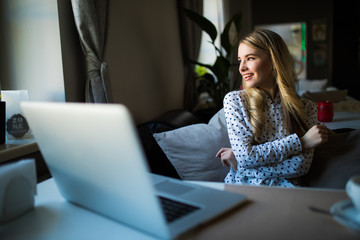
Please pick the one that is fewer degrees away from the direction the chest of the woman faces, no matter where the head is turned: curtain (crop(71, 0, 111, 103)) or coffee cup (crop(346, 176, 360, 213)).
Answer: the coffee cup

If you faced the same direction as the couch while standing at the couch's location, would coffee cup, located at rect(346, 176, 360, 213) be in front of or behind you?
in front

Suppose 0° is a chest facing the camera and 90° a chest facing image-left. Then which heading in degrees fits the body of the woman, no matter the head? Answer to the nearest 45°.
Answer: approximately 0°

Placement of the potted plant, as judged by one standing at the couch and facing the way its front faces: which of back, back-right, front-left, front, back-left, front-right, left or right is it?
back

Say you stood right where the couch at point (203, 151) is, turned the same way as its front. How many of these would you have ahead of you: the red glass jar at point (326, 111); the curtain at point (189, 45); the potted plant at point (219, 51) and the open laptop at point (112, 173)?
1

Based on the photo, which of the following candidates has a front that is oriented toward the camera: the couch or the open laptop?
the couch

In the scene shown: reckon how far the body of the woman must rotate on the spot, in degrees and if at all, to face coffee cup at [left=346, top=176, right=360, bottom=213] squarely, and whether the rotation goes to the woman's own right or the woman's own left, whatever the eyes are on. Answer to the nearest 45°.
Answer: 0° — they already face it

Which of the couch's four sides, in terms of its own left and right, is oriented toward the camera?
front

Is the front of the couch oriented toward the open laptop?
yes

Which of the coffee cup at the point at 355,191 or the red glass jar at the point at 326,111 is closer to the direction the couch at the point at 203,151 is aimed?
the coffee cup

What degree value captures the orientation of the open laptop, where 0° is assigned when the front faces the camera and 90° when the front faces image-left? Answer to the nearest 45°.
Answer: approximately 225°

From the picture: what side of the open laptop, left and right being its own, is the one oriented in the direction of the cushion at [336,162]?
front

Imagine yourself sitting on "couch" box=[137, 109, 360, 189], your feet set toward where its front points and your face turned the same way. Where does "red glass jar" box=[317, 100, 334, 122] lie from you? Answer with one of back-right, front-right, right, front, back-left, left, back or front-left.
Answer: back-left

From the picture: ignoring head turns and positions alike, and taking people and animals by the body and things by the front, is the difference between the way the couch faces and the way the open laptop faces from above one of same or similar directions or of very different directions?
very different directions
